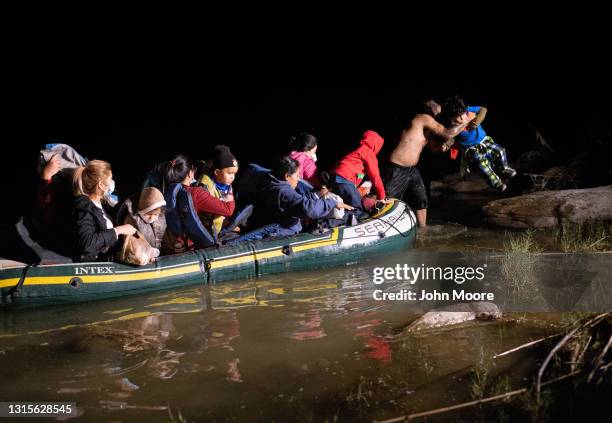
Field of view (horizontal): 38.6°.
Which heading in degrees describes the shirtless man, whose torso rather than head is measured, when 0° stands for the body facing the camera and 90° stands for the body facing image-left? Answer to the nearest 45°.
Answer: approximately 270°

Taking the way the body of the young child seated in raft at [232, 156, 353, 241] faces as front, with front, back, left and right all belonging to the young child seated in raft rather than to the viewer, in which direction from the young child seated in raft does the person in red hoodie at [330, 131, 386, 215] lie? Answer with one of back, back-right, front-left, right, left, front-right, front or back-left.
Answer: front-left

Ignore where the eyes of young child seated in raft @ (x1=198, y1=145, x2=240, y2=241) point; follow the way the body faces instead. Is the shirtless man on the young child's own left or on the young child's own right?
on the young child's own left

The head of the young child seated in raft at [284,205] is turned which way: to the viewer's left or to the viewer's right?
to the viewer's right

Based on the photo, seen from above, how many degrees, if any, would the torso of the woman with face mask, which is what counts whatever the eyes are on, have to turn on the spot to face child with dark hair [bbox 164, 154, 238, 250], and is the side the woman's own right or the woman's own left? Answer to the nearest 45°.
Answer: approximately 45° to the woman's own left

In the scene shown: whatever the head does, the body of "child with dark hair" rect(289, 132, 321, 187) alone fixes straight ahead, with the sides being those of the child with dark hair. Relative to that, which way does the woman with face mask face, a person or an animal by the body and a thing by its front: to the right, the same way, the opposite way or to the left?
the same way

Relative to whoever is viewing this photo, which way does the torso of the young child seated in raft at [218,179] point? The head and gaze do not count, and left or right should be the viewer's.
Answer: facing the viewer and to the right of the viewer

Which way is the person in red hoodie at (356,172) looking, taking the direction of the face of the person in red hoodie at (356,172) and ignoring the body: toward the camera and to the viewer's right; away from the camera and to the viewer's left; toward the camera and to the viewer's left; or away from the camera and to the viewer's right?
away from the camera and to the viewer's right

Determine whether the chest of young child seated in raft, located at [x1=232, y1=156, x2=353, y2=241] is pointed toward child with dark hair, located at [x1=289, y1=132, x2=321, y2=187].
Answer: no

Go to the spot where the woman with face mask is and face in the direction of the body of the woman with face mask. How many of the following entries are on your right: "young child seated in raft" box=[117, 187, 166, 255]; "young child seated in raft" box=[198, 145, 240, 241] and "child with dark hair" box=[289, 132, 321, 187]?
0

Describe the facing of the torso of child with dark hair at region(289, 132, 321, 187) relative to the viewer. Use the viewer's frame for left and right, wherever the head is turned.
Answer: facing to the right of the viewer

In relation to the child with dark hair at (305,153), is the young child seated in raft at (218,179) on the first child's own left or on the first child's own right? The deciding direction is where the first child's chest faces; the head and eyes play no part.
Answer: on the first child's own right

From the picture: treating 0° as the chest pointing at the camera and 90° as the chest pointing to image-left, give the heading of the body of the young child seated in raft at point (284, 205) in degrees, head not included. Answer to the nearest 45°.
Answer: approximately 270°
